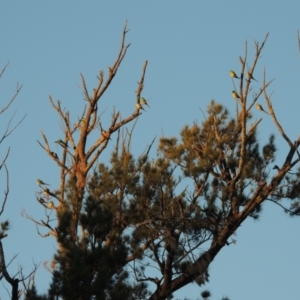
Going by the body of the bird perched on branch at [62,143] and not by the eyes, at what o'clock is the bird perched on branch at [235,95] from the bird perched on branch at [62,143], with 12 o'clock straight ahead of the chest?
the bird perched on branch at [235,95] is roughly at 6 o'clock from the bird perched on branch at [62,143].

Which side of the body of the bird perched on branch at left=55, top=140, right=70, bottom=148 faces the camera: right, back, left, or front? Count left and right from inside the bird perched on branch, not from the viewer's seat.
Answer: left
